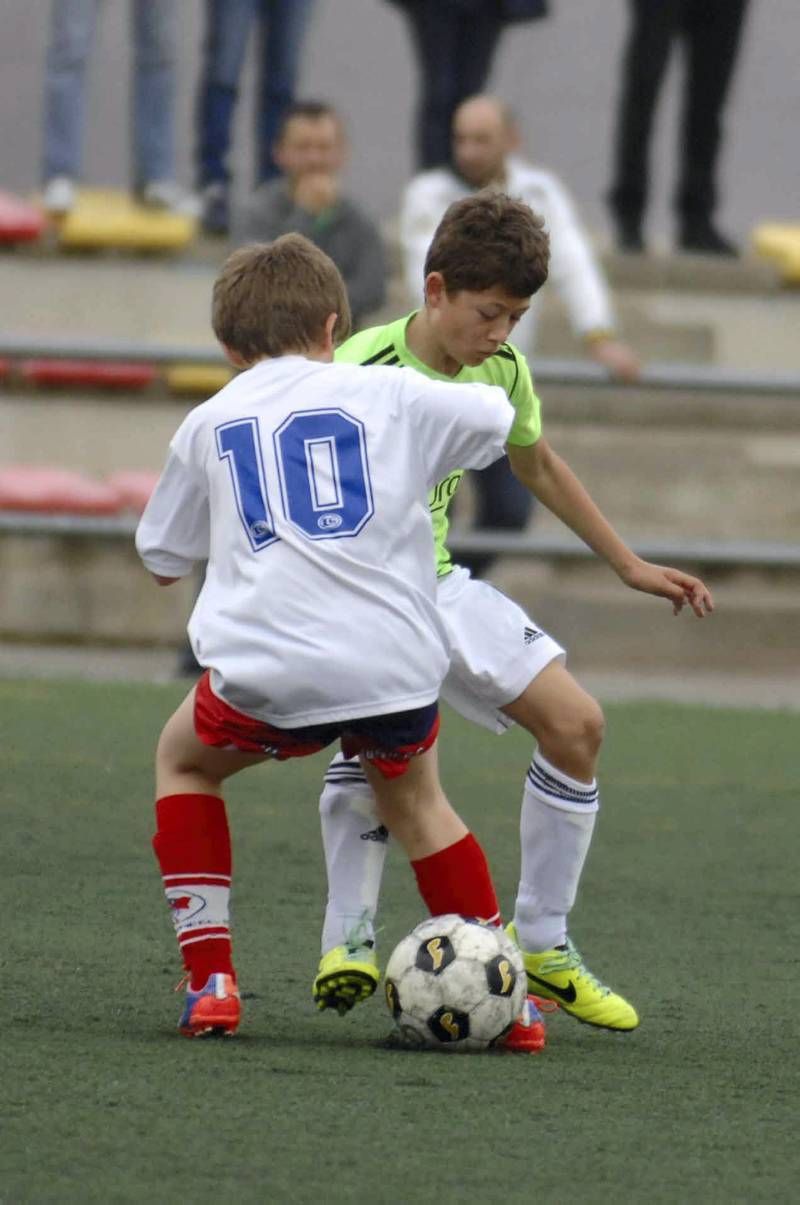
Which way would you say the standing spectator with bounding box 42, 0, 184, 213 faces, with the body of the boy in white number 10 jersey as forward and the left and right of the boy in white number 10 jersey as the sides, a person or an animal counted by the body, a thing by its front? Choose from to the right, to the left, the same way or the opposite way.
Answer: the opposite way

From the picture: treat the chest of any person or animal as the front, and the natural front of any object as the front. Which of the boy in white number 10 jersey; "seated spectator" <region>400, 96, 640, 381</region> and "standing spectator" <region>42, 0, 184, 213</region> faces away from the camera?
the boy in white number 10 jersey

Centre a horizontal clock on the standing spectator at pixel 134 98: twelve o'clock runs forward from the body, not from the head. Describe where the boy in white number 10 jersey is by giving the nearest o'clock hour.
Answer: The boy in white number 10 jersey is roughly at 12 o'clock from the standing spectator.

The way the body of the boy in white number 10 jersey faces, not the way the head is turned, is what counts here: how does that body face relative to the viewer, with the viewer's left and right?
facing away from the viewer

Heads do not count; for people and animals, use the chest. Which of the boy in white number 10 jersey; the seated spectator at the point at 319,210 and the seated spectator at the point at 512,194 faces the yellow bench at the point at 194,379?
the boy in white number 10 jersey

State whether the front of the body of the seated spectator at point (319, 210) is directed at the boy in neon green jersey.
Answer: yes

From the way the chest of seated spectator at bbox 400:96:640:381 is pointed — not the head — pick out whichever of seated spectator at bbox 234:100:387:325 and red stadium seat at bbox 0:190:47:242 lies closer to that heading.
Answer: the seated spectator
